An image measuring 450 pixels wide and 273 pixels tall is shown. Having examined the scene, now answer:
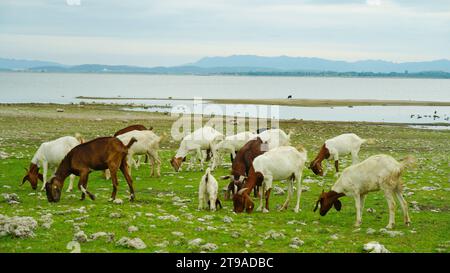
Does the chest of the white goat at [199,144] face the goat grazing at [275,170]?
no

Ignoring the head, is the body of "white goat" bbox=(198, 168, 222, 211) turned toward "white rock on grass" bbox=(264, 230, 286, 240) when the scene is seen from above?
no

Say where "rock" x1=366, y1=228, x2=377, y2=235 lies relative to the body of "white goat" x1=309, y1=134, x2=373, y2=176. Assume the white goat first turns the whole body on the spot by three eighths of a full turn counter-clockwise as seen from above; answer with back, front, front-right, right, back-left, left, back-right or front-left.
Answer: front-right

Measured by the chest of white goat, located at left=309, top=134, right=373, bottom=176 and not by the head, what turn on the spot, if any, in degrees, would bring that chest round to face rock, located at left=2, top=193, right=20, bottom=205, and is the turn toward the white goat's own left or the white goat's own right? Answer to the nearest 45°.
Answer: approximately 45° to the white goat's own left

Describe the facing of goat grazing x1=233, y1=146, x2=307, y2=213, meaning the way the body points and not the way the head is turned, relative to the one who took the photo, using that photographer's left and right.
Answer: facing to the left of the viewer

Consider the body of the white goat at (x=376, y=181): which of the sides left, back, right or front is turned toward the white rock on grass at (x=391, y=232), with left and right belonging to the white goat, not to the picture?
left

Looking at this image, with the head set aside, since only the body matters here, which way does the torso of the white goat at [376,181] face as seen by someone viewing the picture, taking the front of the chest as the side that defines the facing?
to the viewer's left

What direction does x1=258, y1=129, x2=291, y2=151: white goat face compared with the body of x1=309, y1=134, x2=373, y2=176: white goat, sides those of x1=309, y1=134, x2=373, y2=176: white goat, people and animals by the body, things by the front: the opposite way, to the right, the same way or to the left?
the same way

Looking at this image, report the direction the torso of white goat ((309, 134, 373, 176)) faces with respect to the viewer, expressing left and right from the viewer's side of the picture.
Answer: facing to the left of the viewer

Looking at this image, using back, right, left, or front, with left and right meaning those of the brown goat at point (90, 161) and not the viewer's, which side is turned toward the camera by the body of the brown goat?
left

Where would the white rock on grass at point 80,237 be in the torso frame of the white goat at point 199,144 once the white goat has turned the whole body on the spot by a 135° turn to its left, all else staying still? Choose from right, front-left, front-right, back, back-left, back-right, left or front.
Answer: front-right

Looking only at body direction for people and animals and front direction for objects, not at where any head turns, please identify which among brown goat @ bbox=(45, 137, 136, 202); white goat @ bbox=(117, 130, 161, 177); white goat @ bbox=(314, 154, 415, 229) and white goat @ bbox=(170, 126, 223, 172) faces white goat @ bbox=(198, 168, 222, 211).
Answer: white goat @ bbox=(314, 154, 415, 229)

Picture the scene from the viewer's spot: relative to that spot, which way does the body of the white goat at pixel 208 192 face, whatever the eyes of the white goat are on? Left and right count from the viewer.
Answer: facing away from the viewer

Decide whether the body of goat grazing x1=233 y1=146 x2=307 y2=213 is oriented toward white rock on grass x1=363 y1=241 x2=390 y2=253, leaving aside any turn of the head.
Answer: no

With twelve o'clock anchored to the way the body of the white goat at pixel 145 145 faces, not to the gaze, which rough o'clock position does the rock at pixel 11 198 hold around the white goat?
The rock is roughly at 10 o'clock from the white goat.

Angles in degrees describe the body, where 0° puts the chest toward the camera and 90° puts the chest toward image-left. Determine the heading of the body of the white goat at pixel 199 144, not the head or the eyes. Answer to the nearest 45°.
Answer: approximately 90°
